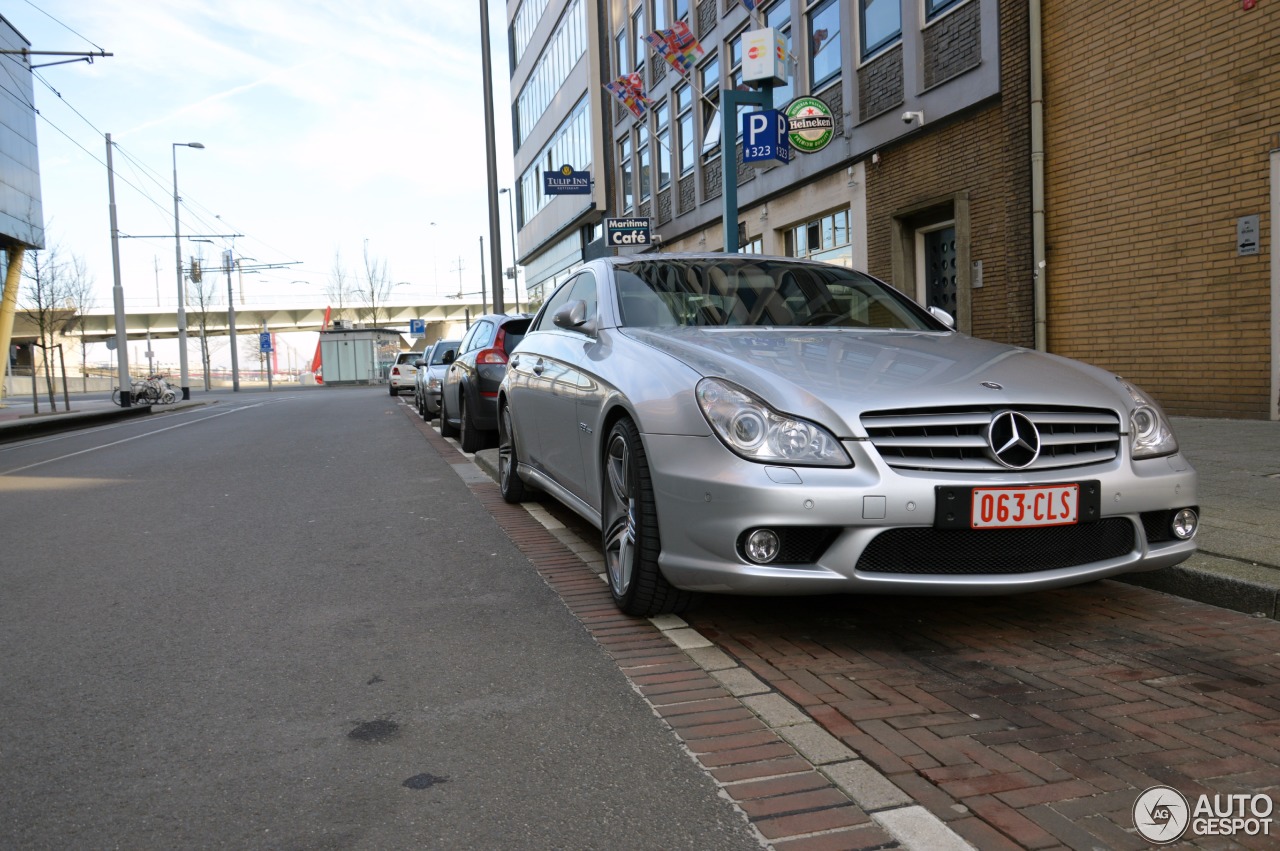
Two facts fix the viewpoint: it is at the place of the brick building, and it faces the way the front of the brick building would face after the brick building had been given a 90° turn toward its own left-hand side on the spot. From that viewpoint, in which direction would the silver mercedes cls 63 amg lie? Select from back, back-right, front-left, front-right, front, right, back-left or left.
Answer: front-right

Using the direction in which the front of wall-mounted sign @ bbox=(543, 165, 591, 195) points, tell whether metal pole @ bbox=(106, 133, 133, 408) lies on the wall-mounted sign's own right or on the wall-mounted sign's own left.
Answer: on the wall-mounted sign's own right

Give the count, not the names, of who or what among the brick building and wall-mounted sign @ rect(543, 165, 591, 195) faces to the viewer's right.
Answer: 0

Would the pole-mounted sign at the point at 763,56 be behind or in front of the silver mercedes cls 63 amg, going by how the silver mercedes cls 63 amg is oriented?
behind

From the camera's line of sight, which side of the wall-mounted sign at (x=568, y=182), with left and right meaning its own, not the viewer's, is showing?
front

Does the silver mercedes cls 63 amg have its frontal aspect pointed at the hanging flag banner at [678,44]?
no

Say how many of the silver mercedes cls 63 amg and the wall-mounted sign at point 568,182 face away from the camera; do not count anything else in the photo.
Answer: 0

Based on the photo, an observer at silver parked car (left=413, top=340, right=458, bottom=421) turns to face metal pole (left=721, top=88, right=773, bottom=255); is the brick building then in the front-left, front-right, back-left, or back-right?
front-left

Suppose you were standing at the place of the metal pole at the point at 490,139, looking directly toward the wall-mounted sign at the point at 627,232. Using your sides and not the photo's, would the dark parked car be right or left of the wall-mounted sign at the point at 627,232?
right

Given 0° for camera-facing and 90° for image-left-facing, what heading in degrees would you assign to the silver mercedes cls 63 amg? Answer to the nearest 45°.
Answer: approximately 315°

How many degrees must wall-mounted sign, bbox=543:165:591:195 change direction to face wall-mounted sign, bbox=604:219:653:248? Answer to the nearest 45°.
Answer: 0° — it already faces it
